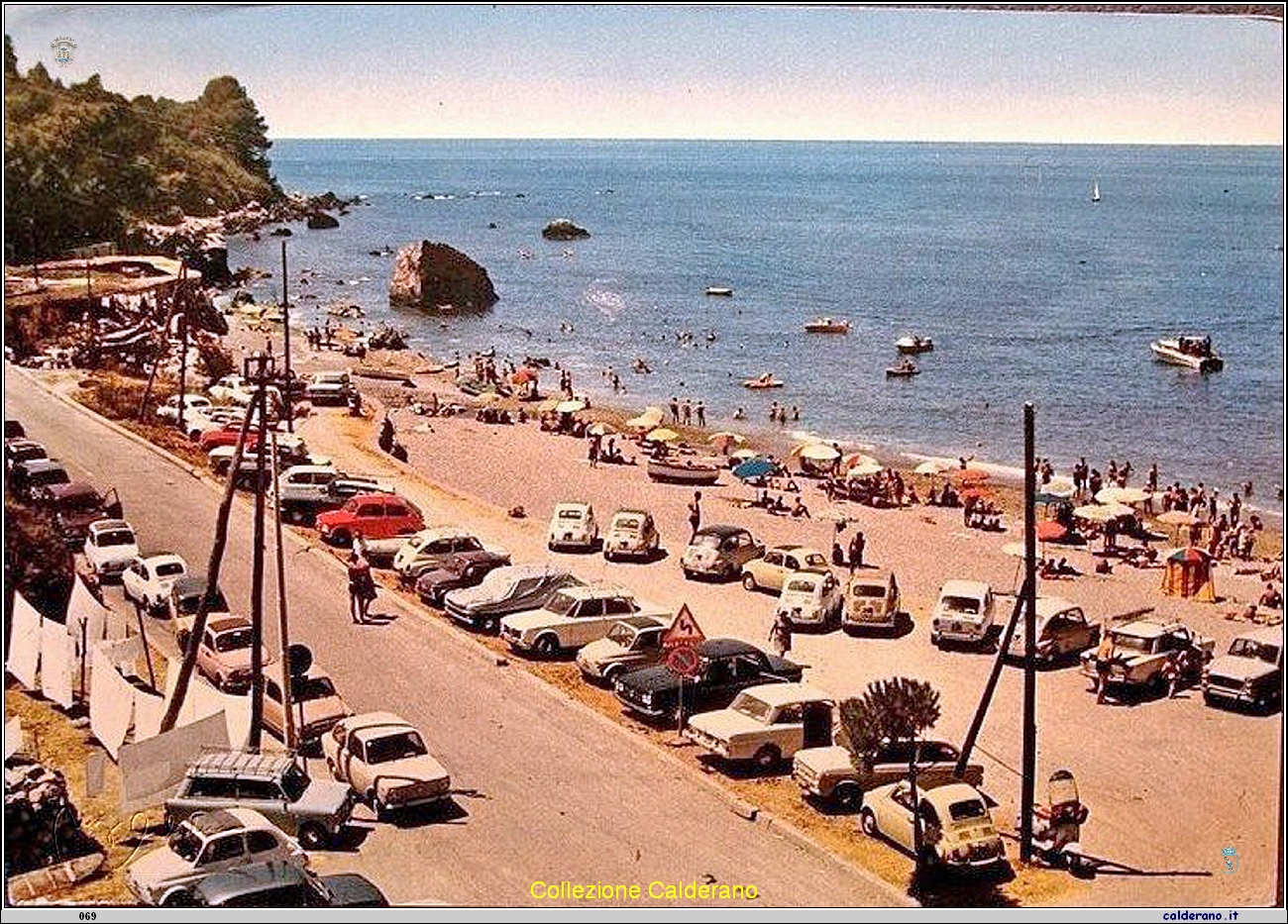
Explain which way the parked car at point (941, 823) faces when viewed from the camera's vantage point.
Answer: facing away from the viewer and to the left of the viewer

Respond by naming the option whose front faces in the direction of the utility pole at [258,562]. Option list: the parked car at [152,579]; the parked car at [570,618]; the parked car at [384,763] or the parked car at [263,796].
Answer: the parked car at [570,618]

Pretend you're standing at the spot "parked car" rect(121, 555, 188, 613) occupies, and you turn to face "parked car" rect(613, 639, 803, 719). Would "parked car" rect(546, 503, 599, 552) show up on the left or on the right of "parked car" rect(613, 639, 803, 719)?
left

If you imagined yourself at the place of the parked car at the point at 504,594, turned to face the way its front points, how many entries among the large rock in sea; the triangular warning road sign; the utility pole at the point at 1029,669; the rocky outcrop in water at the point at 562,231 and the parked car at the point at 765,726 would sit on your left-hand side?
3

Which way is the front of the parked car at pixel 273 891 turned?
to the viewer's right

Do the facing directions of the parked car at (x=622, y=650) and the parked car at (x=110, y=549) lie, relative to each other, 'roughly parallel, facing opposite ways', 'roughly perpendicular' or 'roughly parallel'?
roughly perpendicular

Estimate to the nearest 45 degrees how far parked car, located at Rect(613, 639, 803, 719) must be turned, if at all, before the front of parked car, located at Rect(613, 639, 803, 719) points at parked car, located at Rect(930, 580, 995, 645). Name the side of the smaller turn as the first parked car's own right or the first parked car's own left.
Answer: approximately 180°

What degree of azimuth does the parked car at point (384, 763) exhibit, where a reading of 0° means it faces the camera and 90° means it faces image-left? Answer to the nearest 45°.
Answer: approximately 315°

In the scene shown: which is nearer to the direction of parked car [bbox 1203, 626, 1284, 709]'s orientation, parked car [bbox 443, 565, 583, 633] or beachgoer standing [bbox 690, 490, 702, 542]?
the parked car

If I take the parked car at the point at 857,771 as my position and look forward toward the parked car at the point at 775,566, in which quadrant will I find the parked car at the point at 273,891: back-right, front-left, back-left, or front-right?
back-left

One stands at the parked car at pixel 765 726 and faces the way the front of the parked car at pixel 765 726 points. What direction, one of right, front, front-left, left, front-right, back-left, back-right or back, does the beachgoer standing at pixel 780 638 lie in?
back-right

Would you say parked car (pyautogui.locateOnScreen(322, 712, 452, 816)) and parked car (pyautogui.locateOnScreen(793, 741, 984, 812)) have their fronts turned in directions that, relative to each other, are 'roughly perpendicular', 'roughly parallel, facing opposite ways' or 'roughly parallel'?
roughly perpendicular
